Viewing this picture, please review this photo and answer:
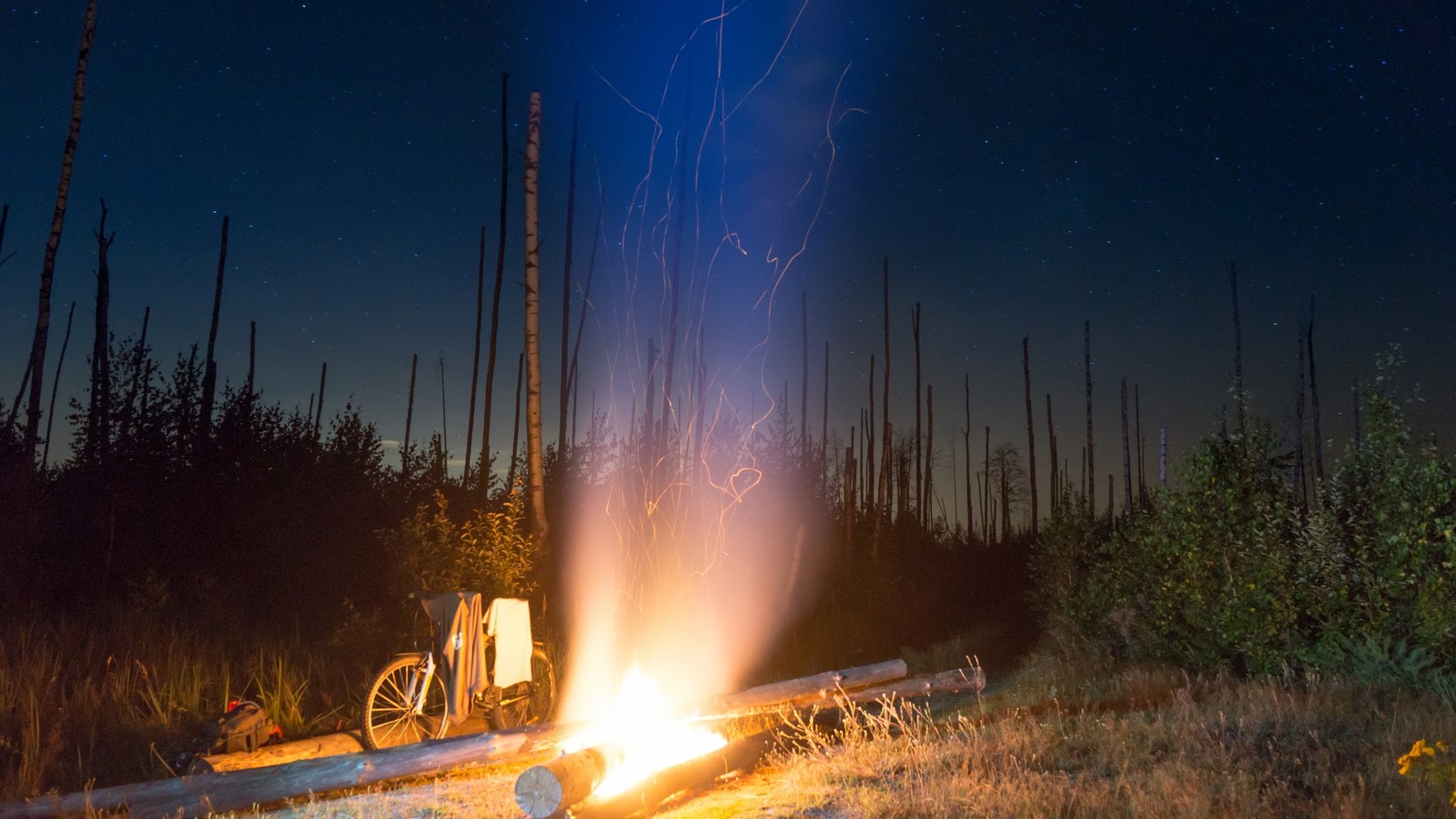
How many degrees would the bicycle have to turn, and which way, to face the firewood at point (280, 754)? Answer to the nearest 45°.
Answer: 0° — it already faces it

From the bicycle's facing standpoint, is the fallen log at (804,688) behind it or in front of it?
behind

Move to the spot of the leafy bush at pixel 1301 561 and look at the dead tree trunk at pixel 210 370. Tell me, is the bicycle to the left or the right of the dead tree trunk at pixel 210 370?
left

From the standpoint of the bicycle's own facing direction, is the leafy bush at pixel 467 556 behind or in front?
behind

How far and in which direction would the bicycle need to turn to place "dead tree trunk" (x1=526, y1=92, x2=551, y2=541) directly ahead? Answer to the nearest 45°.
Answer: approximately 135° to its right

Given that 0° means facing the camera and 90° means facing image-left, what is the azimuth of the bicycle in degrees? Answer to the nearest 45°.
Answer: approximately 45°

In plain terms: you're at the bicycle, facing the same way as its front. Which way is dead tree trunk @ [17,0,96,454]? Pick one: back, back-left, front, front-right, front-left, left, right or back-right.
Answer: right
